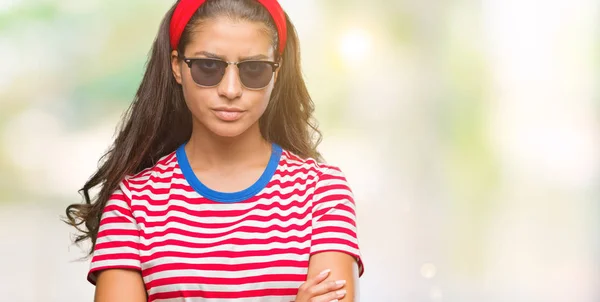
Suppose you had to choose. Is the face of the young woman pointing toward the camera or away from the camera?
toward the camera

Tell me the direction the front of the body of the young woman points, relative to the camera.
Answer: toward the camera
